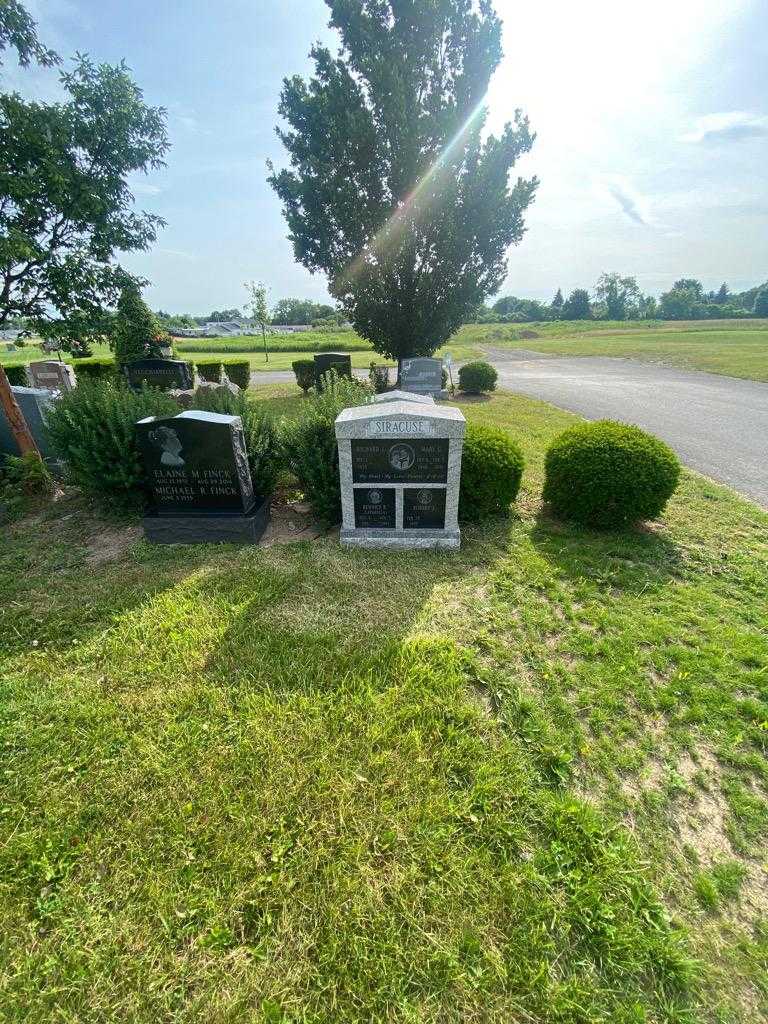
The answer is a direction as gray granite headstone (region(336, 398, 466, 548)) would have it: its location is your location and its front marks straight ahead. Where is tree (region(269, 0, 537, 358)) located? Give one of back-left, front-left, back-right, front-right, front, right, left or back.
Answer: back

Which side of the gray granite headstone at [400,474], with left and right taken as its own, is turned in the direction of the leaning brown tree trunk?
right

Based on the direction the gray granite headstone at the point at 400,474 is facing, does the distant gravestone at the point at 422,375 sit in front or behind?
behind

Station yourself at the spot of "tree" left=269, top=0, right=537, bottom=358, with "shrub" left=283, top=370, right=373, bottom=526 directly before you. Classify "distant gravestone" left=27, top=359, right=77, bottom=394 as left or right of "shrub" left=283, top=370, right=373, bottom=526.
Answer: right

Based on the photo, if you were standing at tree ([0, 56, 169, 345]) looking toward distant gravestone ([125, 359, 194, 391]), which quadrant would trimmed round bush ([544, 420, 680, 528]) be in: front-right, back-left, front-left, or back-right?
back-right

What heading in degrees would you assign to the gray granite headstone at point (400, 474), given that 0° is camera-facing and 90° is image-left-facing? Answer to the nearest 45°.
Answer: approximately 0°

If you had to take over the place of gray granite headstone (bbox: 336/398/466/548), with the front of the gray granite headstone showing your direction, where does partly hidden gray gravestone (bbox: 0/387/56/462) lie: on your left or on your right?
on your right

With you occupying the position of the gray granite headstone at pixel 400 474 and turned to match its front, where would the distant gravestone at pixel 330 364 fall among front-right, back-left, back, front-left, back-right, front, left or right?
back

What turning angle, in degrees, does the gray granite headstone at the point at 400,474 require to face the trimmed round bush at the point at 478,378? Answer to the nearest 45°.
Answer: approximately 180°

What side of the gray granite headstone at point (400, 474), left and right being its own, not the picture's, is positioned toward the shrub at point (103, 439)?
right

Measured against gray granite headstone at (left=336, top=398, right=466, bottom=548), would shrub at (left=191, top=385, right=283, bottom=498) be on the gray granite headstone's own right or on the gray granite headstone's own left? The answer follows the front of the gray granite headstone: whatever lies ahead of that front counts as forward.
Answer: on the gray granite headstone's own right

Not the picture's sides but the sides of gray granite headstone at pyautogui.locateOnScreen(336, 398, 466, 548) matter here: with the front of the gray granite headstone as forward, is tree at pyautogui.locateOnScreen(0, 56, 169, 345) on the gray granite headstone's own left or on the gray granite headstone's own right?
on the gray granite headstone's own right
